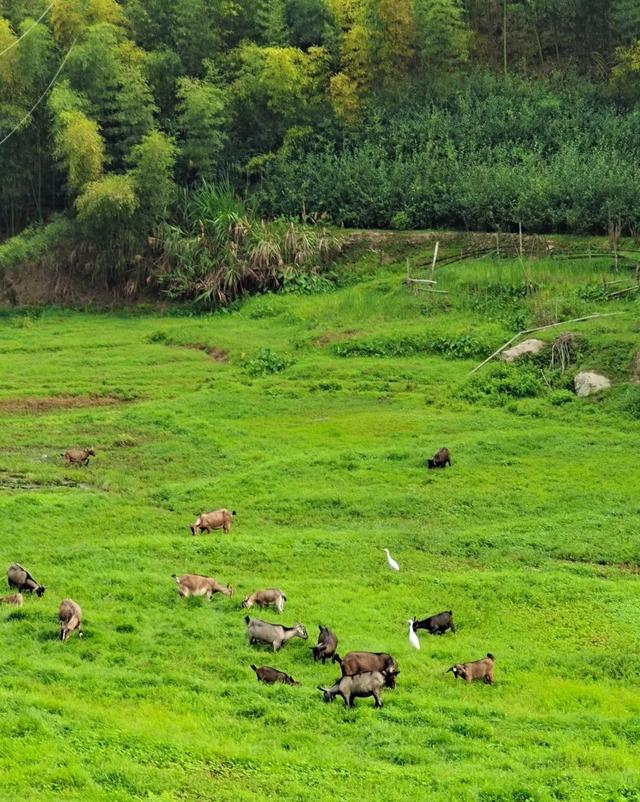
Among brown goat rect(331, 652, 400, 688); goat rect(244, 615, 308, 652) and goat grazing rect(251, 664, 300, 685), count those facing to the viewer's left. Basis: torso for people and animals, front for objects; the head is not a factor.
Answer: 0

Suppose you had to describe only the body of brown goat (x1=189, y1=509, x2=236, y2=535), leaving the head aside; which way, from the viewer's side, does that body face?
to the viewer's left

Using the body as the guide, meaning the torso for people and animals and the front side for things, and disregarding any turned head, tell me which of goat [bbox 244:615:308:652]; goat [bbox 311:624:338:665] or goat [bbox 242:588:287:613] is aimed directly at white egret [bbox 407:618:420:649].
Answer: goat [bbox 244:615:308:652]

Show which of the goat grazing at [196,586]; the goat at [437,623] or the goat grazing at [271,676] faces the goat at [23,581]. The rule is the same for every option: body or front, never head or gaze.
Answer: the goat at [437,623]

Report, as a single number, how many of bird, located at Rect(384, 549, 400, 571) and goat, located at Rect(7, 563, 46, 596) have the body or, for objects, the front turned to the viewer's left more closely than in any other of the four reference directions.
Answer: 1

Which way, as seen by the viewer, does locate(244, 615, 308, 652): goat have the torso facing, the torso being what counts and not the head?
to the viewer's right

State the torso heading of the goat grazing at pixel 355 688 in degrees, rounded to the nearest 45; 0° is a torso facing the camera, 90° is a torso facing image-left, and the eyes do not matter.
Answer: approximately 90°

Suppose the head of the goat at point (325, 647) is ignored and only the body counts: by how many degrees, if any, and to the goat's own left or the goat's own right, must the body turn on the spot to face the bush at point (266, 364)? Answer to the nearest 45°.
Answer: approximately 135° to the goat's own right

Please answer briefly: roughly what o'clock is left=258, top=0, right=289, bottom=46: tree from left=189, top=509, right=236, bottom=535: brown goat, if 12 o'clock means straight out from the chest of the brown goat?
The tree is roughly at 3 o'clock from the brown goat.

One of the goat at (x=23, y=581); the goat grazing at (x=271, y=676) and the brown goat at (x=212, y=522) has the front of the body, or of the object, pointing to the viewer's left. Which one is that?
the brown goat

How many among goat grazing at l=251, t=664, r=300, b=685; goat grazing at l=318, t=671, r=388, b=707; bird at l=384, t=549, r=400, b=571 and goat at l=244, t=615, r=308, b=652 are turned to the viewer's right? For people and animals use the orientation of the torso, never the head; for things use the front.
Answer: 2

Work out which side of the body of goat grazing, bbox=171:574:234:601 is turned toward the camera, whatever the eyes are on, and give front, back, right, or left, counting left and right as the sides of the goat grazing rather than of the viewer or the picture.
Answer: right

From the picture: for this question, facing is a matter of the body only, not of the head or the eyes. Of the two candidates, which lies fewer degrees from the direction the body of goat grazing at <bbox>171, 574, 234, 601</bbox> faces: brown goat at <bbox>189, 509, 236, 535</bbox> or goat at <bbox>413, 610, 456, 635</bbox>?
the goat

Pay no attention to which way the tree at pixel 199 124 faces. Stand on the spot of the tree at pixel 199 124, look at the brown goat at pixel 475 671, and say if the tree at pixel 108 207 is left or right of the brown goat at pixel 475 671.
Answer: right

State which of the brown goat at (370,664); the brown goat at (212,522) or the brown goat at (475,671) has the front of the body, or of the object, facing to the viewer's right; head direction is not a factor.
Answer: the brown goat at (370,664)

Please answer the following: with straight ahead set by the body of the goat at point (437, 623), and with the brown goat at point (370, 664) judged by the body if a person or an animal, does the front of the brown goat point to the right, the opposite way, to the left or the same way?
the opposite way

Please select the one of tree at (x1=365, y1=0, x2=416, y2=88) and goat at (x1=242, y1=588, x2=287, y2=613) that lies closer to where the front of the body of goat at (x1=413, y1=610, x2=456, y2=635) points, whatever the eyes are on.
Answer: the goat
